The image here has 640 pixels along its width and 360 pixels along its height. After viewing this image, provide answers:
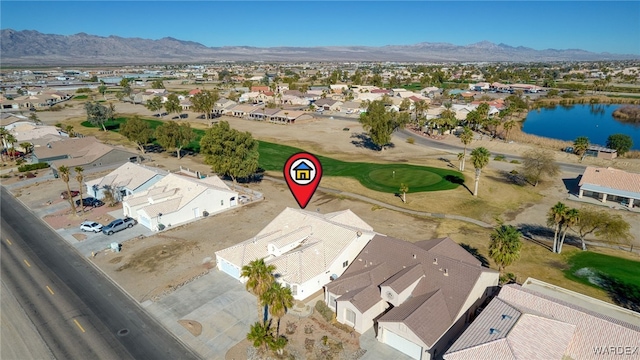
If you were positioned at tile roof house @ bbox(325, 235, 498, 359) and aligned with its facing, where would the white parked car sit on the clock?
The white parked car is roughly at 2 o'clock from the tile roof house.

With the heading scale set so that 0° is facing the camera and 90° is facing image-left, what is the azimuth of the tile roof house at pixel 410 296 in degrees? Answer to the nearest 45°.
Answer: approximately 45°

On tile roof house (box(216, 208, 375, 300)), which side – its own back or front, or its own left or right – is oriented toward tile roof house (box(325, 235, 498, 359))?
left

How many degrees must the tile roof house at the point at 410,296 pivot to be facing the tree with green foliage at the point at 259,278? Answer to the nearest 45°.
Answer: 0° — it already faces it

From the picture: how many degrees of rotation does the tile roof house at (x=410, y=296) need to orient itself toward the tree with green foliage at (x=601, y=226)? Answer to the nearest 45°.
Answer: approximately 180°

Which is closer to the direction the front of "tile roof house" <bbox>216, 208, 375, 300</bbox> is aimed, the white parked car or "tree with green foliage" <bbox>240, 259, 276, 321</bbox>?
the tree with green foliage

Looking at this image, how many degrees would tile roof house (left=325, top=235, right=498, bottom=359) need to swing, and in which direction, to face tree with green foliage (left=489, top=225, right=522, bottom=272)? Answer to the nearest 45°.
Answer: approximately 180°

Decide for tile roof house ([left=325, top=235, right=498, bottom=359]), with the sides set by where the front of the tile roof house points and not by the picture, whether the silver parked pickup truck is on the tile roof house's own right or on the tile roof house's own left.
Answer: on the tile roof house's own right

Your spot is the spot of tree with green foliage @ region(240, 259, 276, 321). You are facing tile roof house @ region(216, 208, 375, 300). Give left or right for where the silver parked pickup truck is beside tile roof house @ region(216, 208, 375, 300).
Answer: left

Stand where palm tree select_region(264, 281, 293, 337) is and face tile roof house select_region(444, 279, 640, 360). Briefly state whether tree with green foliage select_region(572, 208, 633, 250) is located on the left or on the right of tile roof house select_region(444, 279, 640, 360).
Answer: left

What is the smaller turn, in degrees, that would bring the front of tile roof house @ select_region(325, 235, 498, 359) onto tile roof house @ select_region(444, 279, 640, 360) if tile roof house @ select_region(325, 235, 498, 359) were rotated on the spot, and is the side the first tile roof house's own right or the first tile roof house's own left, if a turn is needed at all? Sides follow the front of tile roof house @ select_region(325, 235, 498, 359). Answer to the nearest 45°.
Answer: approximately 90° to the first tile roof house's own left
